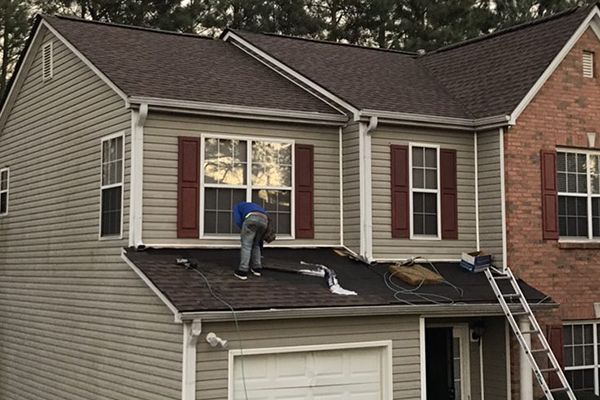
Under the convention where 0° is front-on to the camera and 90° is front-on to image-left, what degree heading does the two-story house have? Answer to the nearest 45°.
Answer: approximately 315°
